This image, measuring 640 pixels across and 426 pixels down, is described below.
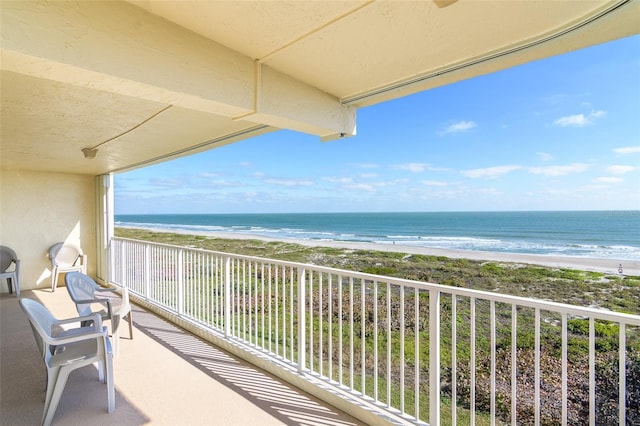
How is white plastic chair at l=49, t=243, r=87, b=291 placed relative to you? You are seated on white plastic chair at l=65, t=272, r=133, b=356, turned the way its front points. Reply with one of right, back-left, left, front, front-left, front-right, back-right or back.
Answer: back-left

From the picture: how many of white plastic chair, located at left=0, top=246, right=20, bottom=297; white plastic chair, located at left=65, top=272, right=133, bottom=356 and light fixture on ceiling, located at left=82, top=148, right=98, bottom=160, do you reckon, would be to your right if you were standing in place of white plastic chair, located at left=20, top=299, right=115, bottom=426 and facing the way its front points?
0

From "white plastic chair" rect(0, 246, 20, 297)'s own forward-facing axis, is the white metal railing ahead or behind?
ahead

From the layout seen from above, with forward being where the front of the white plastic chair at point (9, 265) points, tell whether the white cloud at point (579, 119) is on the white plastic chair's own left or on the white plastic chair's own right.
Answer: on the white plastic chair's own left

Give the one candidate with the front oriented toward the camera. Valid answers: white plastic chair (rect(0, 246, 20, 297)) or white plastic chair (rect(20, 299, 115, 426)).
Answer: white plastic chair (rect(0, 246, 20, 297))

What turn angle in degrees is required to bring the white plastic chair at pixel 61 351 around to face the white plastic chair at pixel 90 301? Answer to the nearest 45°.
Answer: approximately 90° to its left

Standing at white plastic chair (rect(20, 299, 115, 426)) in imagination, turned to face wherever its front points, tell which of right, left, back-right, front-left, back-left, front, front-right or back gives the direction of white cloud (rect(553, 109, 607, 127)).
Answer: front

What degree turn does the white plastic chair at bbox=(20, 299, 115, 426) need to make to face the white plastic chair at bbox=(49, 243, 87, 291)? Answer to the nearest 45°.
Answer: approximately 90° to its left

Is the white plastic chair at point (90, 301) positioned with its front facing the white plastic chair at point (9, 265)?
no

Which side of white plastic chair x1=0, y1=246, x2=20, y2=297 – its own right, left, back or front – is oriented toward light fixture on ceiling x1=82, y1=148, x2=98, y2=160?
front

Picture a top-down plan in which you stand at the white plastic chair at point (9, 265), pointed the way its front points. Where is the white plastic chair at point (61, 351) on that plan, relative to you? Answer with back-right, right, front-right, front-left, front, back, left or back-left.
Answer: front

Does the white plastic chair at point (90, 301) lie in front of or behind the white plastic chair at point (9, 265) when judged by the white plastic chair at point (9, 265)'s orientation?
in front

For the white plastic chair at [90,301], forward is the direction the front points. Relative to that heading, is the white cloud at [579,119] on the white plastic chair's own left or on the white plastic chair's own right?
on the white plastic chair's own left

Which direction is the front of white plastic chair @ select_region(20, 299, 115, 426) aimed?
to the viewer's right
